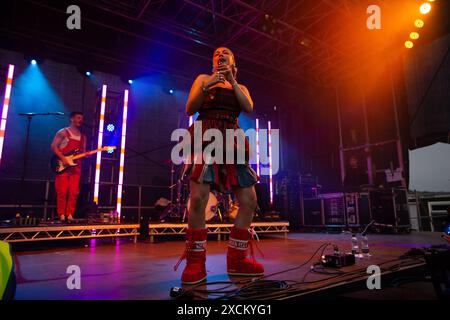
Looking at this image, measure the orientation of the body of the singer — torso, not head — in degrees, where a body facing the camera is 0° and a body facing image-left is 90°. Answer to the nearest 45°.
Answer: approximately 0°

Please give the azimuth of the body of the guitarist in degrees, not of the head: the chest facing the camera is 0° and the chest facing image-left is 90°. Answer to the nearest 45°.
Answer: approximately 315°

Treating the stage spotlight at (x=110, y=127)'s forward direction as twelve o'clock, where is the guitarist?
The guitarist is roughly at 1 o'clock from the stage spotlight.

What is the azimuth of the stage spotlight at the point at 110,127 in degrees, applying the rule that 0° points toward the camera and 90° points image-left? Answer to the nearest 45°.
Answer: approximately 0°

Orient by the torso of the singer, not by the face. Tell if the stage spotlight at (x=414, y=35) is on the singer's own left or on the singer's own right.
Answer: on the singer's own left

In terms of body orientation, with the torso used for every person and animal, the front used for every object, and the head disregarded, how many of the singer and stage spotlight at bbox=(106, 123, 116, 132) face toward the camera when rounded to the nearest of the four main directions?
2
